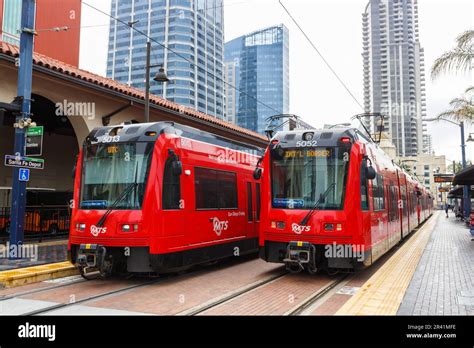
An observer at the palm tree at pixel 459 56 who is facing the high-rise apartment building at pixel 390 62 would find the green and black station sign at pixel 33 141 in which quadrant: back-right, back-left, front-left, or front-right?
back-left

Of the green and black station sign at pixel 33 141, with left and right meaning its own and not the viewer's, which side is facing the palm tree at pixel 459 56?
left

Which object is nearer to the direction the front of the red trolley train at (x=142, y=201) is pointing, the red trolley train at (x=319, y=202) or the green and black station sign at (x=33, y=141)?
the green and black station sign

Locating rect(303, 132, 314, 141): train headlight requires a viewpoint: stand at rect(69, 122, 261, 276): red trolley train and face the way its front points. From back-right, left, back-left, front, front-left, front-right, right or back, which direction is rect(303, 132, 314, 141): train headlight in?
back-left

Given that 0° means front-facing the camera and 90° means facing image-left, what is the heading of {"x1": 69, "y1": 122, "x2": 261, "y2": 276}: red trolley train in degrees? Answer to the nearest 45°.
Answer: approximately 45°

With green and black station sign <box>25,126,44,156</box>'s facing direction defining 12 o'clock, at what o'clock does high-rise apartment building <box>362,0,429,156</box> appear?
The high-rise apartment building is roughly at 8 o'clock from the green and black station sign.

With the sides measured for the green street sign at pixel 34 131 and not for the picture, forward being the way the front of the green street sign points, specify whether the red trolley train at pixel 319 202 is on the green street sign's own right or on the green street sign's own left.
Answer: on the green street sign's own left

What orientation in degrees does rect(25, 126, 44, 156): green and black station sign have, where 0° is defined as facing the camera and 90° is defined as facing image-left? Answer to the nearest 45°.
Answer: approximately 0°

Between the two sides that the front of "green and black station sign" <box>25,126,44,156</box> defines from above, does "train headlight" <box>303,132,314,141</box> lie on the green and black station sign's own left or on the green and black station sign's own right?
on the green and black station sign's own left

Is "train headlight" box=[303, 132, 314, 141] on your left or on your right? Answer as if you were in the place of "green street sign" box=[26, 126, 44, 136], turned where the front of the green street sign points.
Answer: on your left

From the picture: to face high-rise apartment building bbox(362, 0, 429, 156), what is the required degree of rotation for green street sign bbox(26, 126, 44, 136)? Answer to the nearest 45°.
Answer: approximately 135° to its left

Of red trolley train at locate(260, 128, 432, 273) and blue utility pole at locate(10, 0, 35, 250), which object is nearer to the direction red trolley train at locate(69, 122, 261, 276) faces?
the blue utility pole
